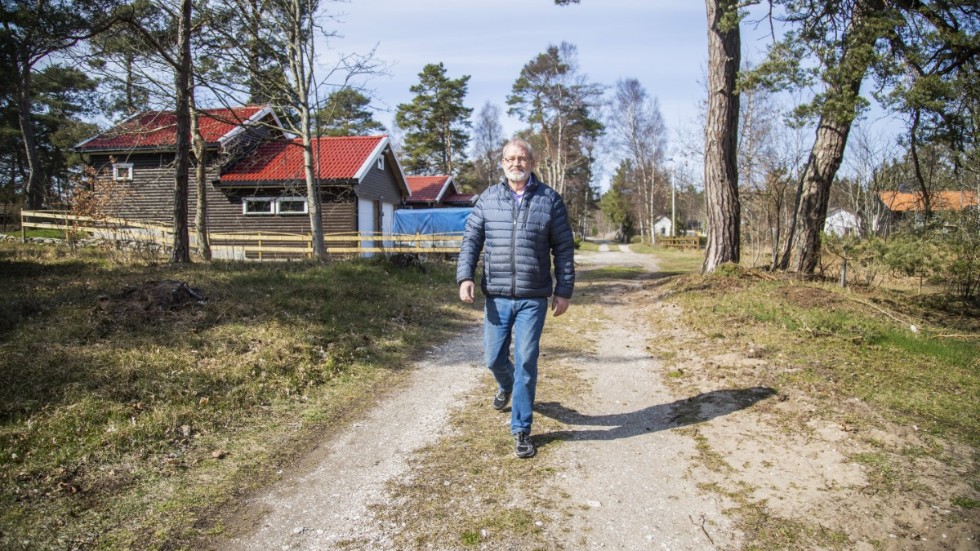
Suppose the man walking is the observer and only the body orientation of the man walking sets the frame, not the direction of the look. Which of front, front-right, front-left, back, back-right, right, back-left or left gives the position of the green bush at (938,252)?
back-left

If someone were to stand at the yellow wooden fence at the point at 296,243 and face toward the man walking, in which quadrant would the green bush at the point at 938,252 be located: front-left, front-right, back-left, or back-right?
front-left

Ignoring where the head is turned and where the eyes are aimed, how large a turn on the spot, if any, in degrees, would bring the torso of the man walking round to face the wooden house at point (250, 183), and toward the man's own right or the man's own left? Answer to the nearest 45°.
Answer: approximately 135° to the man's own right

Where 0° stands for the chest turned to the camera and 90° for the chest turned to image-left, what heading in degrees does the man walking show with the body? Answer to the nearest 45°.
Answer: approximately 0°

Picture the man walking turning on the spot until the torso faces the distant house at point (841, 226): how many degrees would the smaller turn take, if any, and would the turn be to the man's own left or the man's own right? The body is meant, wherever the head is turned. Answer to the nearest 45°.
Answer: approximately 135° to the man's own left

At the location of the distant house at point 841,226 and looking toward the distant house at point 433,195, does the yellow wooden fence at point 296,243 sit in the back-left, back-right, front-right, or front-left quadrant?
front-left

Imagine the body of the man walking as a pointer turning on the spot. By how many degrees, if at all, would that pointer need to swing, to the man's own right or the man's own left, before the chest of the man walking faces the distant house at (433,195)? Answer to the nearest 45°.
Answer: approximately 180°

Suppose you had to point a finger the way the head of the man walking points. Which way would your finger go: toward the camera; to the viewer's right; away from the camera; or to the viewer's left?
toward the camera

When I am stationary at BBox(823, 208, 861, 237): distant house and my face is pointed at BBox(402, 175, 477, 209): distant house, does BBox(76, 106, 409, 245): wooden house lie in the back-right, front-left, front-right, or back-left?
front-left

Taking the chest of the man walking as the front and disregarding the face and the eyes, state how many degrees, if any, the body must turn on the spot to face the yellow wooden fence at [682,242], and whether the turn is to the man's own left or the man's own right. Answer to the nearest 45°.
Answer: approximately 180°

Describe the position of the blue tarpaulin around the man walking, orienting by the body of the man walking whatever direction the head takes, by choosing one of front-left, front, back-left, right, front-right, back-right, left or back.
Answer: back
